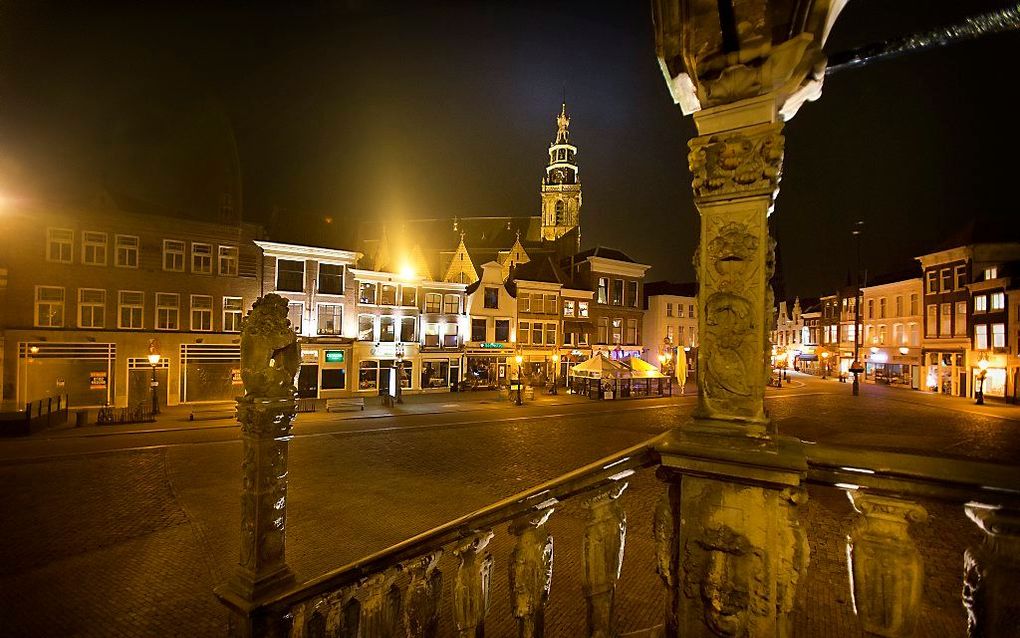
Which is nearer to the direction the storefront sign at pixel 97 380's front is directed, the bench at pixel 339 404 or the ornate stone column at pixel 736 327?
the ornate stone column

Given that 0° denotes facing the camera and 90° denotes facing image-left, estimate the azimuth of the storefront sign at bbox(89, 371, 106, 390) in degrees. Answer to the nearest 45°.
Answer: approximately 0°

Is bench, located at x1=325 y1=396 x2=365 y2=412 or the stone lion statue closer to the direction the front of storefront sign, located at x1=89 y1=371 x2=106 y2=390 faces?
the stone lion statue

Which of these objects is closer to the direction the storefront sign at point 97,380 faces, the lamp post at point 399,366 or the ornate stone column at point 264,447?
the ornate stone column

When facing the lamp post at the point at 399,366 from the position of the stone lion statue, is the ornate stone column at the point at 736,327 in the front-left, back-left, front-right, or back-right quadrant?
back-right

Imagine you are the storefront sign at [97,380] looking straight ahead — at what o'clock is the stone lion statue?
The stone lion statue is roughly at 12 o'clock from the storefront sign.

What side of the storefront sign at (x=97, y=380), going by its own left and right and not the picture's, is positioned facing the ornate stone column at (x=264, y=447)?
front
